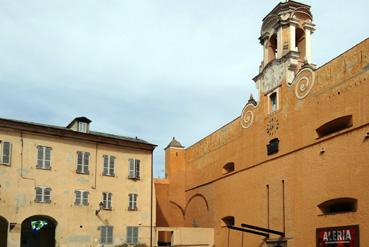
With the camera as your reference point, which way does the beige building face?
facing the viewer and to the right of the viewer

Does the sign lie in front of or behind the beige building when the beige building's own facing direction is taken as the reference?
in front
